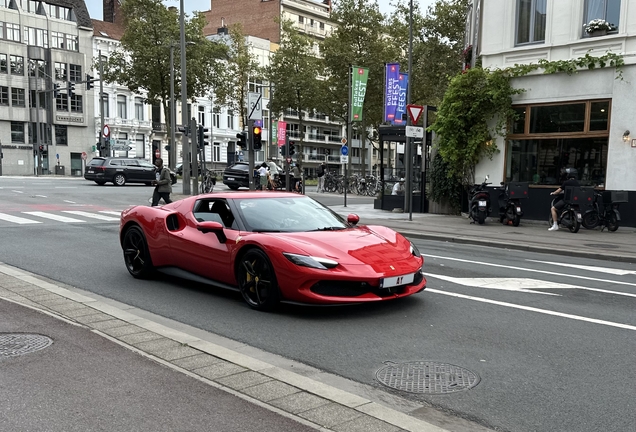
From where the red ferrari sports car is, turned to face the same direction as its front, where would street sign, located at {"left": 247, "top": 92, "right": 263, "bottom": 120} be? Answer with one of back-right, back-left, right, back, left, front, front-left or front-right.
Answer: back-left

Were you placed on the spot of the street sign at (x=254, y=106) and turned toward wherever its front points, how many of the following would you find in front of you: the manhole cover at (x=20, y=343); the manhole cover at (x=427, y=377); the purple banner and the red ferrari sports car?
3

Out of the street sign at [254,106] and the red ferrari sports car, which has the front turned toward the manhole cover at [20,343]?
the street sign

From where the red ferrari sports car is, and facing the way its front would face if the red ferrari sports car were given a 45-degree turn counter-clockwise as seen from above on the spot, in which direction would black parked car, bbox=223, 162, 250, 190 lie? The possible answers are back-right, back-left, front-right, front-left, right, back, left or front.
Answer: left

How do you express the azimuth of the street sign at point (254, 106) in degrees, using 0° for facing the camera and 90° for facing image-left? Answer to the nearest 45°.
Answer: approximately 0°

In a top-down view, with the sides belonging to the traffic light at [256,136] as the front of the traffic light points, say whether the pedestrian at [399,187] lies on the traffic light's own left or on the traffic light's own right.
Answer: on the traffic light's own left

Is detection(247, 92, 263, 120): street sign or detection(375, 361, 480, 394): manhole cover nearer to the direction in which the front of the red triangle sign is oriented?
the manhole cover

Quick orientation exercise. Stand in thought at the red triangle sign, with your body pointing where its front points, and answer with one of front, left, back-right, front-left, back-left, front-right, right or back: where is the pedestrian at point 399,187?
back

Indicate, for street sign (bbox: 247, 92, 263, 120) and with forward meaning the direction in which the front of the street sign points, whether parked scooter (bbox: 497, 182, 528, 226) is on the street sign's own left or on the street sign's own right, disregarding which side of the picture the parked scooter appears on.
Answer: on the street sign's own left
